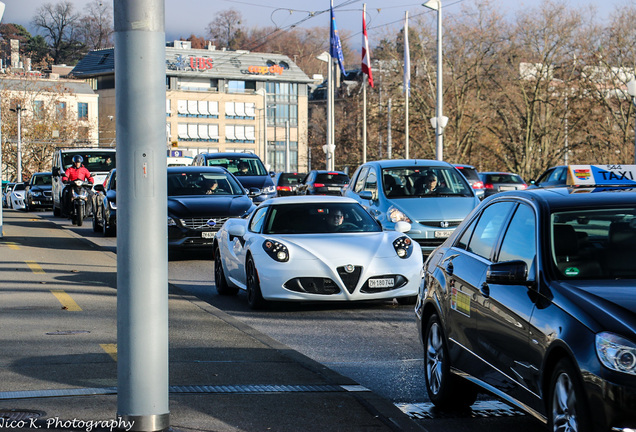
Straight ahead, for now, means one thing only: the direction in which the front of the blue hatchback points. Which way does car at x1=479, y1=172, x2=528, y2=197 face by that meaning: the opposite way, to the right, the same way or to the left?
the opposite way

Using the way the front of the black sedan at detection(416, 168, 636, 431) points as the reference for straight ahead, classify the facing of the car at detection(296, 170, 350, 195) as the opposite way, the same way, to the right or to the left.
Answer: the opposite way

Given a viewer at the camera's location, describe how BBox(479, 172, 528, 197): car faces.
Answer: facing away from the viewer and to the left of the viewer

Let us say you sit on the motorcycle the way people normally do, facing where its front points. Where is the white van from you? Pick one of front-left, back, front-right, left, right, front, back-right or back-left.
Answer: back

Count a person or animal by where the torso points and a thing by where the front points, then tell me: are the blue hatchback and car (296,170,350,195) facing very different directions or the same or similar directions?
very different directions

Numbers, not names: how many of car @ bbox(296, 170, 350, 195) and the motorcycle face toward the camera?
1

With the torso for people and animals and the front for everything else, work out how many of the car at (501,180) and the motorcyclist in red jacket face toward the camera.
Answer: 1

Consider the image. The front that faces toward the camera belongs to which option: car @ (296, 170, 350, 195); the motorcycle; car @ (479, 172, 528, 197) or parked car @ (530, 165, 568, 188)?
the motorcycle

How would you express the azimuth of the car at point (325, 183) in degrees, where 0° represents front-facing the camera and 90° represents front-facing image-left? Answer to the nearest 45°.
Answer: approximately 135°
